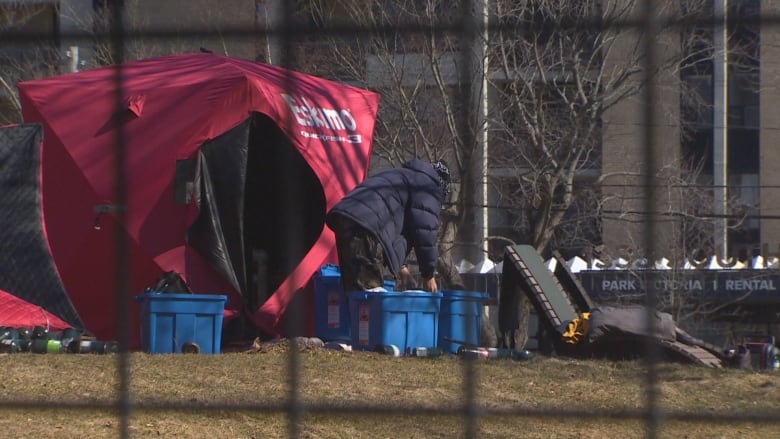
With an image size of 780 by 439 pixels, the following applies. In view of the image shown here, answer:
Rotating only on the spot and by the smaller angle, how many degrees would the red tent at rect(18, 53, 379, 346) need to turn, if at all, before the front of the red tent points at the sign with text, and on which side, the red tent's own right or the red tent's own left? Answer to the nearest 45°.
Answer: approximately 90° to the red tent's own left

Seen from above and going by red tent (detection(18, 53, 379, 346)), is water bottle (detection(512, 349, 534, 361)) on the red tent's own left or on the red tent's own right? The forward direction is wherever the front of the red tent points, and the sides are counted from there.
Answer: on the red tent's own left

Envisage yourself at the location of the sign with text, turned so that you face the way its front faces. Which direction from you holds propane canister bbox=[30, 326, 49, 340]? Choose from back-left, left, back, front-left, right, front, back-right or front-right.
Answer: front-right

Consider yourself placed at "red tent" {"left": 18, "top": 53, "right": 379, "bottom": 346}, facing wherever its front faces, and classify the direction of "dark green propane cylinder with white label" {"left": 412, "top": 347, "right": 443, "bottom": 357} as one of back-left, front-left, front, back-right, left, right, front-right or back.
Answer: front-left

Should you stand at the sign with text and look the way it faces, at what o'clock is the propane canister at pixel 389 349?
The propane canister is roughly at 1 o'clock from the sign with text.

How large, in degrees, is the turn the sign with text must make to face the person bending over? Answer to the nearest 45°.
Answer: approximately 45° to its right

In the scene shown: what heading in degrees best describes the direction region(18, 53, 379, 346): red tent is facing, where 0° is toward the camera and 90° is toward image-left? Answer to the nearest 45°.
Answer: approximately 0°

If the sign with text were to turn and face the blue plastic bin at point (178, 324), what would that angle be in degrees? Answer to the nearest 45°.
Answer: approximately 45° to its right

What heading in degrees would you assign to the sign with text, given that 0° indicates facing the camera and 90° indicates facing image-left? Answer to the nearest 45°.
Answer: approximately 0°

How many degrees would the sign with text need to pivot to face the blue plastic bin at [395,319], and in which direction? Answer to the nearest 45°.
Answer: approximately 45° to its right

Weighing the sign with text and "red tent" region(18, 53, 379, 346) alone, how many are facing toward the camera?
2
